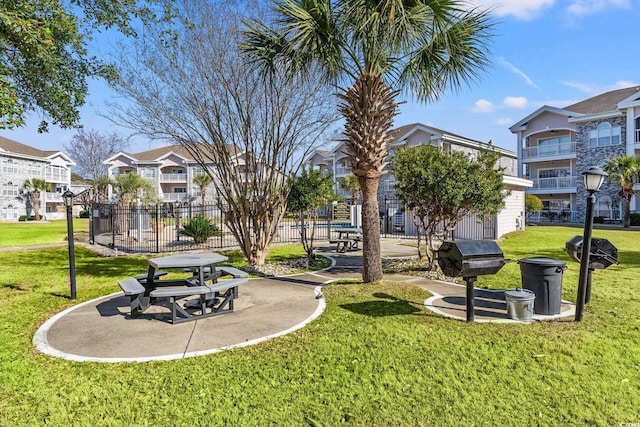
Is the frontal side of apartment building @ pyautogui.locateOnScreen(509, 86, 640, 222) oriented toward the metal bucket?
yes

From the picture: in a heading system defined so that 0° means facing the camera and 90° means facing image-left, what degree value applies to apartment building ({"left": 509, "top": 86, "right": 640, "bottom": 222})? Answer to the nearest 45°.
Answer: approximately 0°

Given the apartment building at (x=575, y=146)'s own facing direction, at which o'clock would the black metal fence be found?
The black metal fence is roughly at 1 o'clock from the apartment building.

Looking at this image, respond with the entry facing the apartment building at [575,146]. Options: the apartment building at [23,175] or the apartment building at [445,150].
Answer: the apartment building at [23,175]

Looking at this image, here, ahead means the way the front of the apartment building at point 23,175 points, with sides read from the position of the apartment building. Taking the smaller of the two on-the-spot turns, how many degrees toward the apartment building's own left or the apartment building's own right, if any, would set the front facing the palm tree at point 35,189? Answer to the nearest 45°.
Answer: approximately 45° to the apartment building's own right

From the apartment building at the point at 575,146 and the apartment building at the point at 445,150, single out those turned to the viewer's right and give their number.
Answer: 0

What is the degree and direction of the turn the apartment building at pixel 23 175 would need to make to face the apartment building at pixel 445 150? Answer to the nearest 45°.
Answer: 0° — it already faces it

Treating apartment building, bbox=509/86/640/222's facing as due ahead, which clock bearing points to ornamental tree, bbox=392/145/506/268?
The ornamental tree is roughly at 12 o'clock from the apartment building.

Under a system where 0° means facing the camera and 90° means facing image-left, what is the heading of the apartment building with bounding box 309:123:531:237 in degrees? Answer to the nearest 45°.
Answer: approximately 45°

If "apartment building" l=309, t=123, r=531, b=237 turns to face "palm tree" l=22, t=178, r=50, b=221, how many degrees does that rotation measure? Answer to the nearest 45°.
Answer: approximately 45° to its right

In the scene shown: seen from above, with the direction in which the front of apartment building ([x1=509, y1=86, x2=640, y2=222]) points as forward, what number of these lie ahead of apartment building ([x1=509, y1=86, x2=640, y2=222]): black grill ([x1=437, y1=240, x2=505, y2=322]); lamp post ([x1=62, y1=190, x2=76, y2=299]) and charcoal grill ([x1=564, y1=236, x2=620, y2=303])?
3
